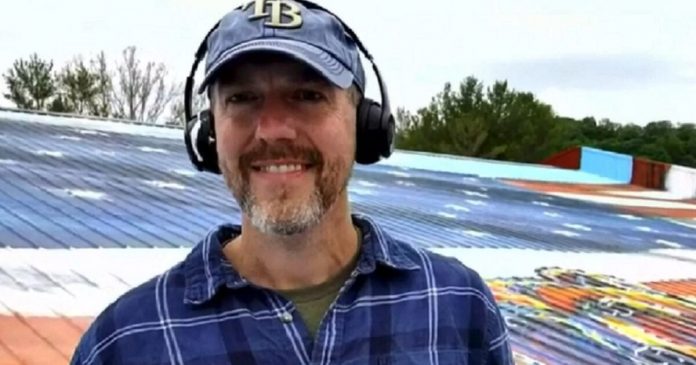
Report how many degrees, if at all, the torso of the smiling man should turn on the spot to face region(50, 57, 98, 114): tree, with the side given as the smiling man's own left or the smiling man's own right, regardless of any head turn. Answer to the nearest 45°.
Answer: approximately 180°

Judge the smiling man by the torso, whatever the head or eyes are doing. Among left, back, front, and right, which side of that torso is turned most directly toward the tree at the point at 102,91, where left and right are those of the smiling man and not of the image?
back

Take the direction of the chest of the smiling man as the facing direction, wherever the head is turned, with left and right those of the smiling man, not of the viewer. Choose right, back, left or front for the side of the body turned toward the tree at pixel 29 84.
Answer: back

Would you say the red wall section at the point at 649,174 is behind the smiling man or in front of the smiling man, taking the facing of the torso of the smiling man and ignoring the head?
behind

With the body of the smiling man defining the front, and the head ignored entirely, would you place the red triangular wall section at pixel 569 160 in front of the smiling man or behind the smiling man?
behind

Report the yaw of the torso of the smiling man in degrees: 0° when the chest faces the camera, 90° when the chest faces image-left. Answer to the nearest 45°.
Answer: approximately 0°
